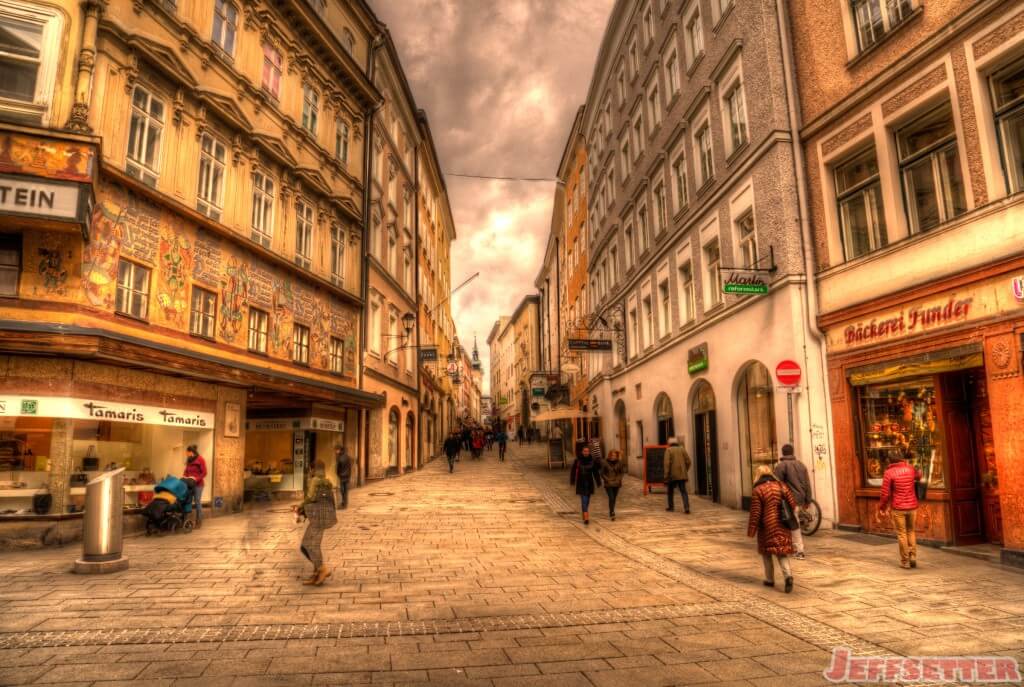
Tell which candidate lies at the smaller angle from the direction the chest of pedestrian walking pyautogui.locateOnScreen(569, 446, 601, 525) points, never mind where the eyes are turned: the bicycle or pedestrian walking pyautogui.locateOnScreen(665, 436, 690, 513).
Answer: the bicycle

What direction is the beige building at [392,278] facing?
to the viewer's right

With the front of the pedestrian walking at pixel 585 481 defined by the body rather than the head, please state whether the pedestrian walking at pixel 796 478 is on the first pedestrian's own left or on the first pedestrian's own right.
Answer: on the first pedestrian's own left

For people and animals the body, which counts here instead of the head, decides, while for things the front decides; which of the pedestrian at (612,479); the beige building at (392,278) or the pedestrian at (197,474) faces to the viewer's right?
the beige building

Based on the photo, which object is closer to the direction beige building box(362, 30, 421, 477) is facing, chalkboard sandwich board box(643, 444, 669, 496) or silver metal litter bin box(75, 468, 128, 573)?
the chalkboard sandwich board

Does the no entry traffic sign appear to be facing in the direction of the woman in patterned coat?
yes

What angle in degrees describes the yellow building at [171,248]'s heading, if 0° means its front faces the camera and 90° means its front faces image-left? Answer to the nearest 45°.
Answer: approximately 315°

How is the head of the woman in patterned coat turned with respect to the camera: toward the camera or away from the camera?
away from the camera

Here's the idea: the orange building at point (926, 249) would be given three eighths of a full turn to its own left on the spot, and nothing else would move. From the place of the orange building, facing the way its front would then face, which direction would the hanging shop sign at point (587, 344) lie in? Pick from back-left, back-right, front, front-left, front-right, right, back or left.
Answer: back-left

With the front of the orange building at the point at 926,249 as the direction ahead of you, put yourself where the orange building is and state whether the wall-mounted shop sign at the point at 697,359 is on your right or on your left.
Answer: on your right

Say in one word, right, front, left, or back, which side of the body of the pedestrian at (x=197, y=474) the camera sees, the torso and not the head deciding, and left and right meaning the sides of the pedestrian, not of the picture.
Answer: left

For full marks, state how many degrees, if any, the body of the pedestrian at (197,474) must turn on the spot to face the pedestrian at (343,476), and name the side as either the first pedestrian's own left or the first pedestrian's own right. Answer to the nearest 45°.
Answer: approximately 135° to the first pedestrian's own right
